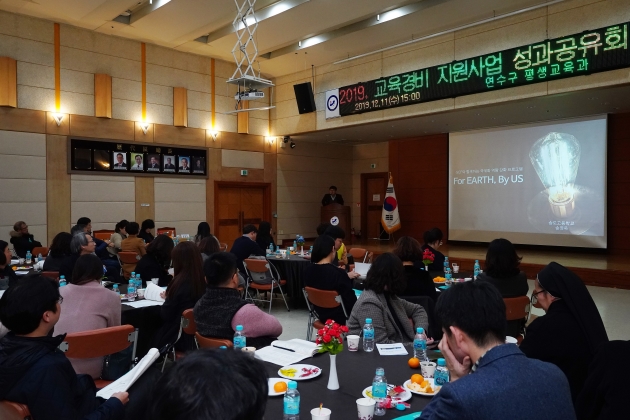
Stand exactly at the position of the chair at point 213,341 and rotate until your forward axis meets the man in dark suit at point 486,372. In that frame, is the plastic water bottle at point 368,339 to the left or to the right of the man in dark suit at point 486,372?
left

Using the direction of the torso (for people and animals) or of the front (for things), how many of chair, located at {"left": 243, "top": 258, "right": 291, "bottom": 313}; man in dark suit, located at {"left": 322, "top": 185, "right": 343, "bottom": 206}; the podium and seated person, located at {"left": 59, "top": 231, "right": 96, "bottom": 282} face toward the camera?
2

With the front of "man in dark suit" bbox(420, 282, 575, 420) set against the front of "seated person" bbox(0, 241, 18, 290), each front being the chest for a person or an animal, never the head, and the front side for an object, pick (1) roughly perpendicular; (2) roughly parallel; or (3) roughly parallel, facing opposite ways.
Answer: roughly perpendicular

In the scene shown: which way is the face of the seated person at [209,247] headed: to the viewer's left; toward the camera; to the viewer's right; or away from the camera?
away from the camera

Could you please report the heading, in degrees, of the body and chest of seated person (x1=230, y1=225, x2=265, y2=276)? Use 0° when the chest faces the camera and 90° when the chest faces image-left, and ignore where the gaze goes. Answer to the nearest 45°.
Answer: approximately 225°

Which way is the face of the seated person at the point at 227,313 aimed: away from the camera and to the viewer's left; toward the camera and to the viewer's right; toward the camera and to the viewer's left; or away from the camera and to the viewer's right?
away from the camera and to the viewer's right

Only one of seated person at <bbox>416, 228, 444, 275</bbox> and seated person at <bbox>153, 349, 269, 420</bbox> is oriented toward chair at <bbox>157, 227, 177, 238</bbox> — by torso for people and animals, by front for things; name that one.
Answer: seated person at <bbox>153, 349, 269, 420</bbox>

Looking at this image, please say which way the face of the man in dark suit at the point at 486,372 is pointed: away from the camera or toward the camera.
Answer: away from the camera

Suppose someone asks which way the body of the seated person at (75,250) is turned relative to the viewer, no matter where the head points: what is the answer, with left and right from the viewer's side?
facing to the right of the viewer

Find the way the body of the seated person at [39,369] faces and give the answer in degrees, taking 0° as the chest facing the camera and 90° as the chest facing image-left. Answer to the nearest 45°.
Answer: approximately 225°

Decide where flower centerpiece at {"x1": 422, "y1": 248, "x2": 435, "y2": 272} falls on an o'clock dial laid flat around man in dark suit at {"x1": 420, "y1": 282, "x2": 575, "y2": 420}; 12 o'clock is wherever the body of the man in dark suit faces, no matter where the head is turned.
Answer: The flower centerpiece is roughly at 1 o'clock from the man in dark suit.

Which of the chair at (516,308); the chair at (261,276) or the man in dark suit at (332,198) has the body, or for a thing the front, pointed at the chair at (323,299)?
the man in dark suit

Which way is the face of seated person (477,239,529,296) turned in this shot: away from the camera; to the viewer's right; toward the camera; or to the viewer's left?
away from the camera

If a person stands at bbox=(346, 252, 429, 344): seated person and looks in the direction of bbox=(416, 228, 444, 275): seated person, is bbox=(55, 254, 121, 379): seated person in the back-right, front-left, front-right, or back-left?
back-left

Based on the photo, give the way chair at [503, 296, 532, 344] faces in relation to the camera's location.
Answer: facing away from the viewer
